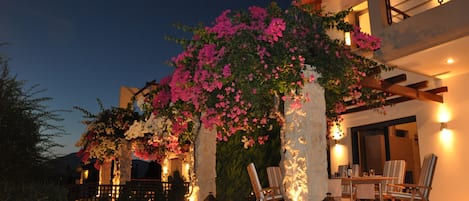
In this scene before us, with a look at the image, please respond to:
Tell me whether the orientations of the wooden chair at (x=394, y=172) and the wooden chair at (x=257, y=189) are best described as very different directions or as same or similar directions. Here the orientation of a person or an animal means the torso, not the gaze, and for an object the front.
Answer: very different directions

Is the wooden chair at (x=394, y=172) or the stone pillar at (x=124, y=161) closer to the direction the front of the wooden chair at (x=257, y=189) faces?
the wooden chair

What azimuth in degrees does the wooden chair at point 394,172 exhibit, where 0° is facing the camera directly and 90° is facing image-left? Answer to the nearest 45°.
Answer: approximately 45°

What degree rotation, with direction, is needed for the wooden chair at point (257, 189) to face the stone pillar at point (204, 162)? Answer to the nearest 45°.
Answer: approximately 180°

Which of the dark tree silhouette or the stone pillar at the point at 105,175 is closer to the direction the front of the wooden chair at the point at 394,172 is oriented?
the dark tree silhouette

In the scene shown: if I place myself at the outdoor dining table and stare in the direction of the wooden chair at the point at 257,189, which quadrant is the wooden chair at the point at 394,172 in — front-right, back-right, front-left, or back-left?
back-right

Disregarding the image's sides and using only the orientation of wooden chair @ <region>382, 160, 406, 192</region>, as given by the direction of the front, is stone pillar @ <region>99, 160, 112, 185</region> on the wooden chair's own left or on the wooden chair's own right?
on the wooden chair's own right

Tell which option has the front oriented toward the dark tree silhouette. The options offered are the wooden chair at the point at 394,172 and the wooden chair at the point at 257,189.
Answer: the wooden chair at the point at 394,172
